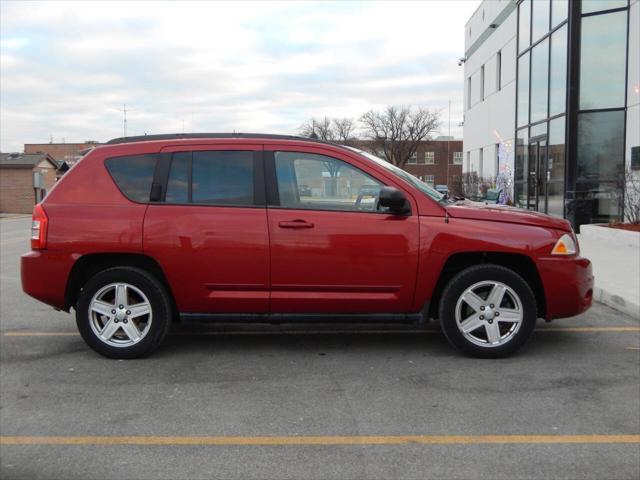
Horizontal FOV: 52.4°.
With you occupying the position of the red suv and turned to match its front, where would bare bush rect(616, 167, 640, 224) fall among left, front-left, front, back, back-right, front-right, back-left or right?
front-left

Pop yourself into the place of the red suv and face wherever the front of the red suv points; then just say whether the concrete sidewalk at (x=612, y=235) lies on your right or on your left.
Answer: on your left

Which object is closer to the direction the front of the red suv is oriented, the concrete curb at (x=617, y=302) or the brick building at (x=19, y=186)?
the concrete curb

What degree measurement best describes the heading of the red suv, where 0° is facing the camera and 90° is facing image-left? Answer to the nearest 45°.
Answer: approximately 270°

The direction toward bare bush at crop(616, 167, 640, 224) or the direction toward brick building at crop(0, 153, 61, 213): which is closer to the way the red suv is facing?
the bare bush

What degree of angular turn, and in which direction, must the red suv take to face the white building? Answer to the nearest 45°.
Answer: approximately 45° to its left

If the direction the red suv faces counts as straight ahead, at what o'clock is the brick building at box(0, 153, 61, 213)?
The brick building is roughly at 8 o'clock from the red suv.

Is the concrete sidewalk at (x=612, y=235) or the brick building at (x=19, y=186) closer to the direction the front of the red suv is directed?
the concrete sidewalk
